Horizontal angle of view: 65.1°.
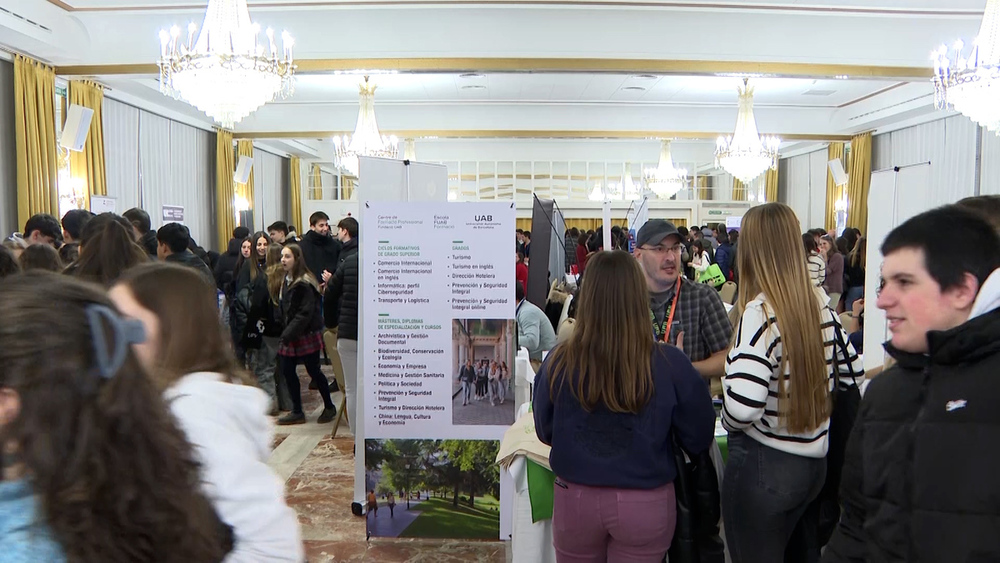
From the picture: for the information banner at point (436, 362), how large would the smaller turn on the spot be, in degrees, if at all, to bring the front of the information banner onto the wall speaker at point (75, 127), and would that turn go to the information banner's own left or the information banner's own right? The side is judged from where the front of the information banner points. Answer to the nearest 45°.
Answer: approximately 135° to the information banner's own right

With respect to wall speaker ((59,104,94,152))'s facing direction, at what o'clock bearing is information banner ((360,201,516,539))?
The information banner is roughly at 1 o'clock from the wall speaker.

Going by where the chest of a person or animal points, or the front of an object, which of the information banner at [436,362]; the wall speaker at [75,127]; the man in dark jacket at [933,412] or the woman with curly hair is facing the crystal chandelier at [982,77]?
the wall speaker

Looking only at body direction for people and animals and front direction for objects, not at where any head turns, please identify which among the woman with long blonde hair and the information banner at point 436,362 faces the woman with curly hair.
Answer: the information banner

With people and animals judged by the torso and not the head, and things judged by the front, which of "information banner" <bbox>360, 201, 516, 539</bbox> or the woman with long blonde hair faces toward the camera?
the information banner

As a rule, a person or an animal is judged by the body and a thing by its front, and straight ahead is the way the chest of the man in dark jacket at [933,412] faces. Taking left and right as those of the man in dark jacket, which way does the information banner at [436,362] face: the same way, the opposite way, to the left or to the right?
to the left

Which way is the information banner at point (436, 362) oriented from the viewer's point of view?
toward the camera

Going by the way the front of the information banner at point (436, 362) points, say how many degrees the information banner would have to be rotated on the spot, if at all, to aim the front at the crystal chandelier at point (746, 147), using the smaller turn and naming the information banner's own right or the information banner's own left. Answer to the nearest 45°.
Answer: approximately 135° to the information banner's own left

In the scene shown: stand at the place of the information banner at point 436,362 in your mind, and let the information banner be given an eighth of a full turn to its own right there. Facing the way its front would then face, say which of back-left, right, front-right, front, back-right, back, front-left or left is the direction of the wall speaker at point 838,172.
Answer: back

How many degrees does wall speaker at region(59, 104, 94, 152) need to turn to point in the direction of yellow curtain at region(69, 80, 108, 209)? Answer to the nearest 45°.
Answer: approximately 135° to its left

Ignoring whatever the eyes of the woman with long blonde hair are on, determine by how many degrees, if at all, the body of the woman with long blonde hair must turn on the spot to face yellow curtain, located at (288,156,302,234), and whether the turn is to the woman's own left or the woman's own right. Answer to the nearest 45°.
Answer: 0° — they already face it

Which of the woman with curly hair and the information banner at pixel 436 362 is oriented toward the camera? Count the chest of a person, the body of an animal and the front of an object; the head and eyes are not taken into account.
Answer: the information banner

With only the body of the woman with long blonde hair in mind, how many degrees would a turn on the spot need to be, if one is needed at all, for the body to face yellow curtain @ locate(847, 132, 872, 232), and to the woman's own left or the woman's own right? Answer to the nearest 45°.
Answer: approximately 45° to the woman's own right

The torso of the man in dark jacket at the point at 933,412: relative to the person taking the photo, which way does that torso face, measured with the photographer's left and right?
facing the viewer and to the left of the viewer

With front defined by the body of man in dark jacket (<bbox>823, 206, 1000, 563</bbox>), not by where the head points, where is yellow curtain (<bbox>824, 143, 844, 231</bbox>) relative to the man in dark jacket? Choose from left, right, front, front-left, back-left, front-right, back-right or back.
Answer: back-right

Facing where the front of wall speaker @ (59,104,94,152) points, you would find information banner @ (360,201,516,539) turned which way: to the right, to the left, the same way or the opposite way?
to the right

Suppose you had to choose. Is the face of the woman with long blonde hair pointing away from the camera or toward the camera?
away from the camera
